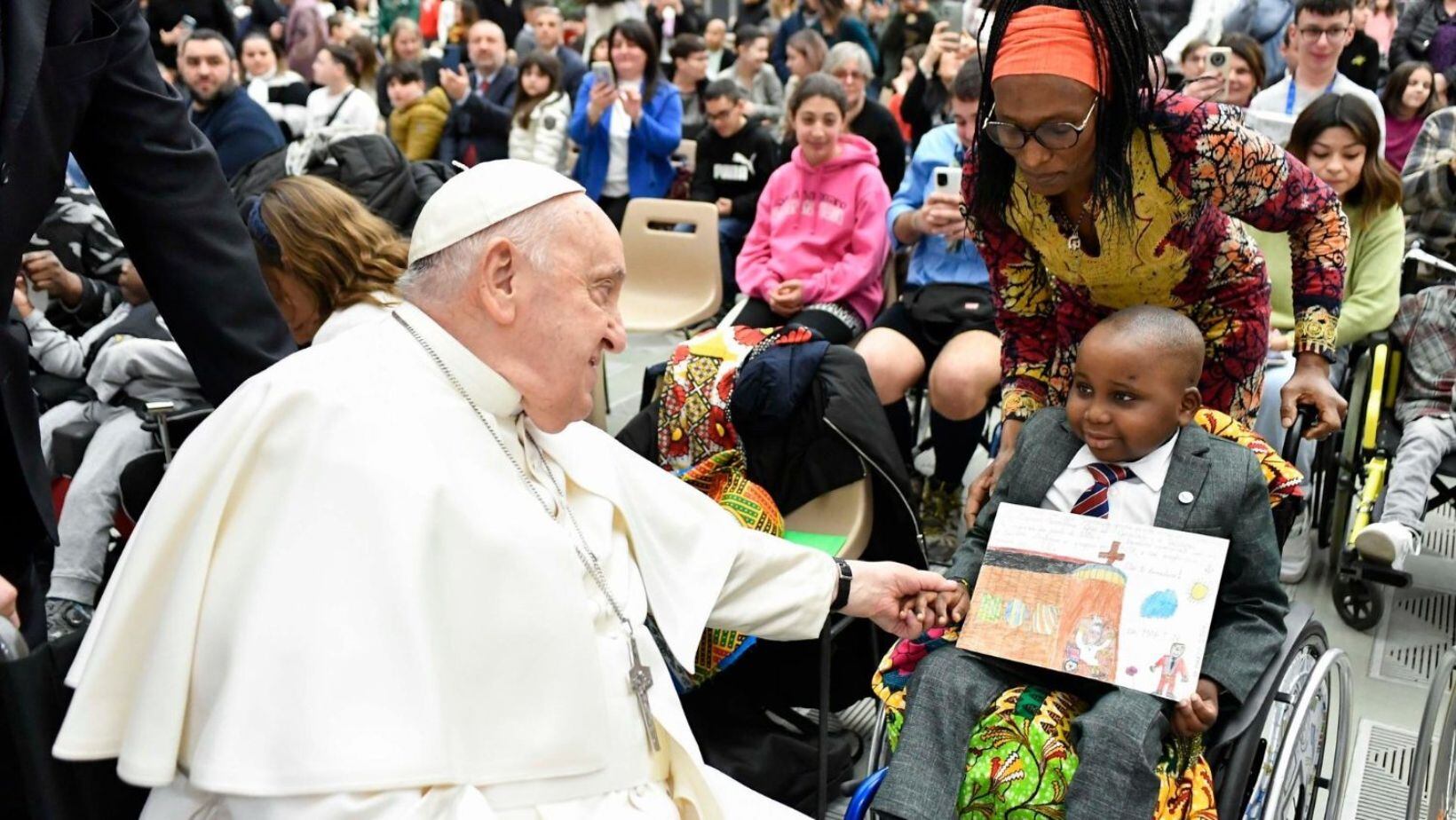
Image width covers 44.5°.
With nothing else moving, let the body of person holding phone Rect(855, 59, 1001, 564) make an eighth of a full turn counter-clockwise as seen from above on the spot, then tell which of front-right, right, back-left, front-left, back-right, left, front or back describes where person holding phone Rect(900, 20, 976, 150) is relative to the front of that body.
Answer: back-left

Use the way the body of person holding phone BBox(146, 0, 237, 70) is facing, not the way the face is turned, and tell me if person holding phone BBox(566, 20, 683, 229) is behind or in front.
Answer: in front

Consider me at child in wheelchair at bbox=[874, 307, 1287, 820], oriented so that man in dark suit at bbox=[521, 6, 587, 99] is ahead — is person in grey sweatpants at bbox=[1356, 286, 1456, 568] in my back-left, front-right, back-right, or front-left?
front-right

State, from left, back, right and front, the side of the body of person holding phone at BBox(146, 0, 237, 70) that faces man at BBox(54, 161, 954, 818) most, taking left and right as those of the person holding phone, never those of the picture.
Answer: front

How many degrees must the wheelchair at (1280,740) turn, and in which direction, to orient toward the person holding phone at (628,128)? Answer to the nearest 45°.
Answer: approximately 90° to its right

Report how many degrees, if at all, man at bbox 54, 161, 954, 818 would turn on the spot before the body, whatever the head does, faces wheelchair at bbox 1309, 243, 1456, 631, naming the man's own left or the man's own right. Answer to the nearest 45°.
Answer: approximately 45° to the man's own left

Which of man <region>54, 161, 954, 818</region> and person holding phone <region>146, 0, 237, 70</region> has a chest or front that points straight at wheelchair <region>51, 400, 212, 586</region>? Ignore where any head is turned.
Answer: the person holding phone

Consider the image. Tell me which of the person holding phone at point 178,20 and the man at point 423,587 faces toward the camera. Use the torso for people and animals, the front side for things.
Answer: the person holding phone

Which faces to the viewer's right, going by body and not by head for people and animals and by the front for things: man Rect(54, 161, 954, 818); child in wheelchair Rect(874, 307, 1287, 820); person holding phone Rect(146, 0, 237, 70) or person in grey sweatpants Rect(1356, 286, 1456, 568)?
the man

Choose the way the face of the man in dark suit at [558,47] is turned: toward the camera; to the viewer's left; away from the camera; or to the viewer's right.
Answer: toward the camera

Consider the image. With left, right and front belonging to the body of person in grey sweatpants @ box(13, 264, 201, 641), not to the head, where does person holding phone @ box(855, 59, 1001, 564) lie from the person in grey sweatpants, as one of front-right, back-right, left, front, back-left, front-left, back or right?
back-left

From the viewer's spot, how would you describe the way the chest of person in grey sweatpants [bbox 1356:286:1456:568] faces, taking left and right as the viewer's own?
facing the viewer and to the left of the viewer

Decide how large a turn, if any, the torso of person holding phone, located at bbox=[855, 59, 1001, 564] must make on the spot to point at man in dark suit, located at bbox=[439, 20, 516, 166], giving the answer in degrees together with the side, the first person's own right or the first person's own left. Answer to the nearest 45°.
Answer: approximately 135° to the first person's own right

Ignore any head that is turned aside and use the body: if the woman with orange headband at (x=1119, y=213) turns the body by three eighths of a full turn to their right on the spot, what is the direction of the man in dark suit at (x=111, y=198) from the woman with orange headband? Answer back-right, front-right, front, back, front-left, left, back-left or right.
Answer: back-left

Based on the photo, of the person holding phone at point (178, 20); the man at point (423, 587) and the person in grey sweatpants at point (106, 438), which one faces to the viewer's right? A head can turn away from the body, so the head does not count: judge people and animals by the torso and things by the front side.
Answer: the man

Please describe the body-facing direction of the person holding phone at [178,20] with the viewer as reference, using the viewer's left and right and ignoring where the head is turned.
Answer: facing the viewer

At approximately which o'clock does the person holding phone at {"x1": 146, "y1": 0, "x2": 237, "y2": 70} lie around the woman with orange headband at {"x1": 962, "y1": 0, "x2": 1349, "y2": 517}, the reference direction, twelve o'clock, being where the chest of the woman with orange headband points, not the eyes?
The person holding phone is roughly at 3 o'clock from the woman with orange headband.
